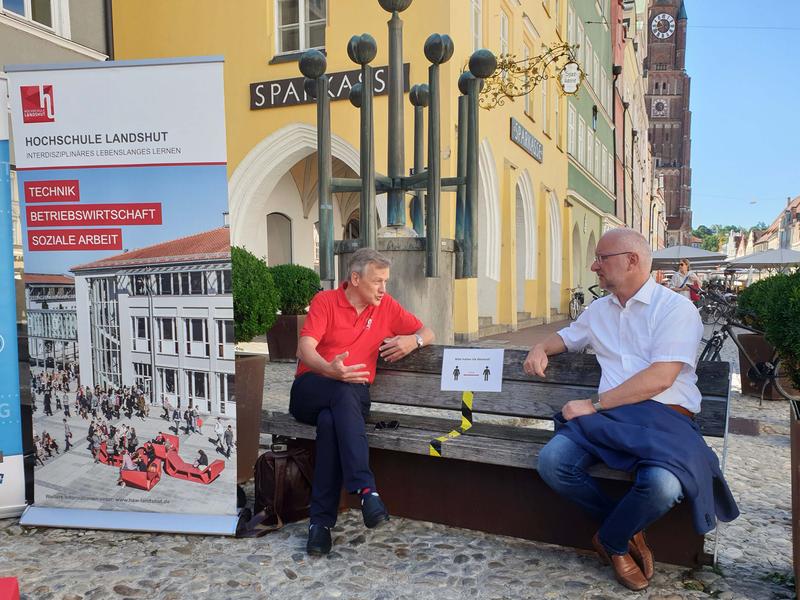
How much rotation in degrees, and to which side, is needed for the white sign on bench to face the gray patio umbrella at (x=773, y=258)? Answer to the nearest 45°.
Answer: approximately 135° to its left

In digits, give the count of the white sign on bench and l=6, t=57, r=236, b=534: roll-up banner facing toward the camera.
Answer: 2

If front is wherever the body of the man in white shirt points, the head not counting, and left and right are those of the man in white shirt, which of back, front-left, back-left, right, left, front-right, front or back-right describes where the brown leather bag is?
front-right

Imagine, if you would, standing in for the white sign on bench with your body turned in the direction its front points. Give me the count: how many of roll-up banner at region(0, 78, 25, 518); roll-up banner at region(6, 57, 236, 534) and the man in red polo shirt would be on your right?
3

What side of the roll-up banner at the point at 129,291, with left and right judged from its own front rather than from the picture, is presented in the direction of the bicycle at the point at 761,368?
left

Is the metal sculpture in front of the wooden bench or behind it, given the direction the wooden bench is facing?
behind

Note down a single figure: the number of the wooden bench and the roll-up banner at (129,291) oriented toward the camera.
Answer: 2

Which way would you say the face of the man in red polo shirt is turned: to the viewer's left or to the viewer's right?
to the viewer's right

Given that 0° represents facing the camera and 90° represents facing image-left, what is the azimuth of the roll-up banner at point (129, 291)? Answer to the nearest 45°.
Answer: approximately 0°

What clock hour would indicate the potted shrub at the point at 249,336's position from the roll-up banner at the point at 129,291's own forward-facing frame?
The potted shrub is roughly at 7 o'clock from the roll-up banner.

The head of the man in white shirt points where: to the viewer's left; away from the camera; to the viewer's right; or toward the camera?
to the viewer's left

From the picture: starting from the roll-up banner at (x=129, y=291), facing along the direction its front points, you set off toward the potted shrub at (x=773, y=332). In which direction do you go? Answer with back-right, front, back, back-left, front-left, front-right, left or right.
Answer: left

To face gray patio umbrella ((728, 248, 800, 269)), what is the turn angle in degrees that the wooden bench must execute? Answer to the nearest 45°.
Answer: approximately 135° to its left

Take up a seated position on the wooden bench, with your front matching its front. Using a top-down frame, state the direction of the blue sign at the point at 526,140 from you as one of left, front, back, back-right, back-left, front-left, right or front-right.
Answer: back
